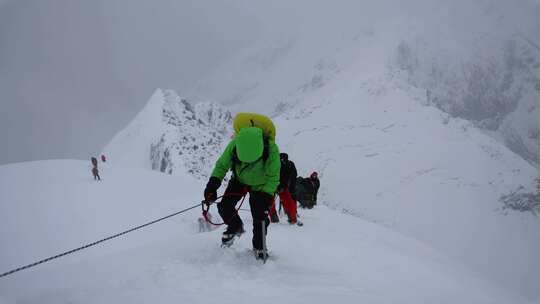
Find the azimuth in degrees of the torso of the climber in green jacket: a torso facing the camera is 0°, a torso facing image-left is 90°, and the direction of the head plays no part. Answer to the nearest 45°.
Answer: approximately 0°

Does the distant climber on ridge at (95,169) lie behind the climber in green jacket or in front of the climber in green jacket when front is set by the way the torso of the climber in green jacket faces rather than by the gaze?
behind
